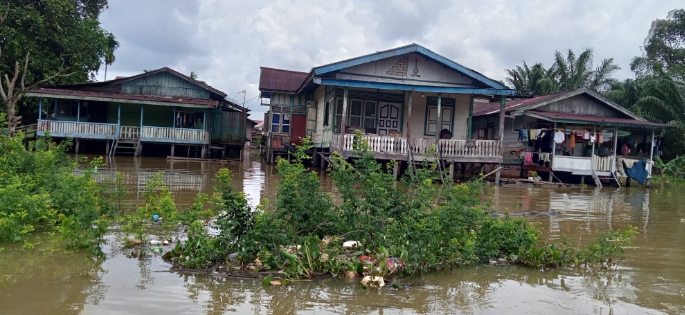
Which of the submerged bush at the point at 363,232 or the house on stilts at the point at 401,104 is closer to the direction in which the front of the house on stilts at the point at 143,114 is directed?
the submerged bush

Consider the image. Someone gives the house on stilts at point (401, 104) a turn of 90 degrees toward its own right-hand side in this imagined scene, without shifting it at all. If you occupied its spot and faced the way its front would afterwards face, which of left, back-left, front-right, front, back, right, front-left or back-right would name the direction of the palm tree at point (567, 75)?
back-right

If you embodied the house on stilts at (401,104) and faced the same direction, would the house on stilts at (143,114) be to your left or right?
on your right

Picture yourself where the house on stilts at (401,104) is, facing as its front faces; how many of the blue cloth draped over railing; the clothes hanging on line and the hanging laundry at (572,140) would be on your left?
3

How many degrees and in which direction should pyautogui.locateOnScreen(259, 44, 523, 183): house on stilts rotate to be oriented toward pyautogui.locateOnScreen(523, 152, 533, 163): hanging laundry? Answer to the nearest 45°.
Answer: approximately 90° to its left

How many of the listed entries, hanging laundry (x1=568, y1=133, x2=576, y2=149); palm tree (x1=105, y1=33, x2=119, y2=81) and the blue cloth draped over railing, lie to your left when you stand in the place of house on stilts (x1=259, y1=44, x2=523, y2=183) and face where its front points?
2

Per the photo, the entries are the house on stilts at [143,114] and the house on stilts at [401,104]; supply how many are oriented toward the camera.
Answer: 2

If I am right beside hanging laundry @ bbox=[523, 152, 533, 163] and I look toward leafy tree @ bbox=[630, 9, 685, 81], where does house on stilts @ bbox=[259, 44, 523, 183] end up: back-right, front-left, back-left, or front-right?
back-left

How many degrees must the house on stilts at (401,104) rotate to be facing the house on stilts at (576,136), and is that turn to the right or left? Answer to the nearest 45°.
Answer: approximately 90° to its left

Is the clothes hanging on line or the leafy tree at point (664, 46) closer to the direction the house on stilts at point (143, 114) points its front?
the clothes hanging on line

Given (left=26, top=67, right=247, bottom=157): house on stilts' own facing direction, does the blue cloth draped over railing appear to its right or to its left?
on its left

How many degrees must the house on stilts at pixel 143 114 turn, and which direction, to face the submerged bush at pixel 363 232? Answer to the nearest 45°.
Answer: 0° — it already faces it

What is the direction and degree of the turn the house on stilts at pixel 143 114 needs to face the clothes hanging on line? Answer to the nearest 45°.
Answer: approximately 45° to its left

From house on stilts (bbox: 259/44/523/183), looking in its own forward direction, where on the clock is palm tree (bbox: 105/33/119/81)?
The palm tree is roughly at 4 o'clock from the house on stilts.

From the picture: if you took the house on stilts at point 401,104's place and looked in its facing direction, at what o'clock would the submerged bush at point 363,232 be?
The submerged bush is roughly at 12 o'clock from the house on stilts.

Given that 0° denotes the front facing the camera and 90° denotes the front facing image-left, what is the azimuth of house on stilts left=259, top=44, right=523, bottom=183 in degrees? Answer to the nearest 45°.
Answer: approximately 0°
